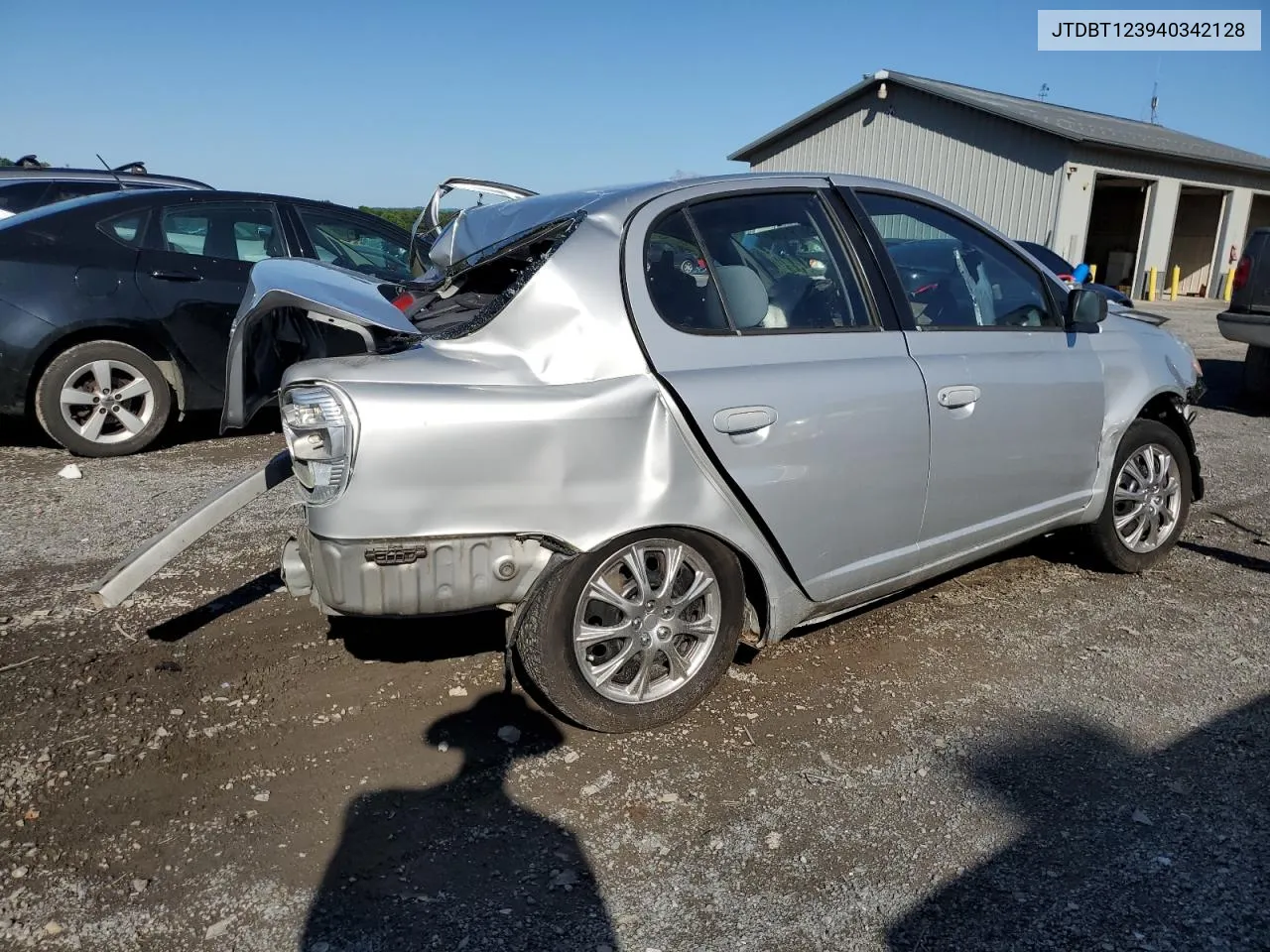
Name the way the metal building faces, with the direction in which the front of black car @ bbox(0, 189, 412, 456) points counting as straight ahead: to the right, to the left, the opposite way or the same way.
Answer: to the right

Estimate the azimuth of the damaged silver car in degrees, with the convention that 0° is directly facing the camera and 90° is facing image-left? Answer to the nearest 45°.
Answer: approximately 225°

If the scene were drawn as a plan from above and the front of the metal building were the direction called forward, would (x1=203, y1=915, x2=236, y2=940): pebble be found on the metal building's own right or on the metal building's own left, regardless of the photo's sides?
on the metal building's own right

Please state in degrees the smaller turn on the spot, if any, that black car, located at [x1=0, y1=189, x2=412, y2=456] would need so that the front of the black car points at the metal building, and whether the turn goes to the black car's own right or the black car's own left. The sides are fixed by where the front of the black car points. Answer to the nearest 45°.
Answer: approximately 45° to the black car's own left

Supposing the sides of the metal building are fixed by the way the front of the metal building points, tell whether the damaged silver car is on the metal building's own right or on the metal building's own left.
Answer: on the metal building's own right

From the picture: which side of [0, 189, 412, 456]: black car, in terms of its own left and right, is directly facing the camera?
right

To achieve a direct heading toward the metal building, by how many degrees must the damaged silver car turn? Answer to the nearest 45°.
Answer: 0° — it already faces it

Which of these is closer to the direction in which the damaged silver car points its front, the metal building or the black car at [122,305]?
the metal building
